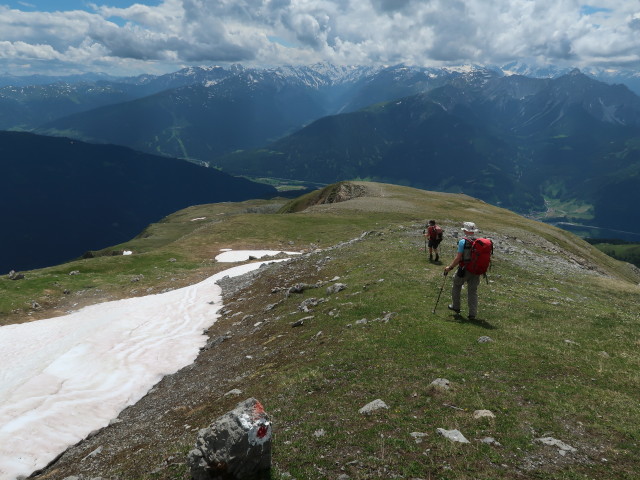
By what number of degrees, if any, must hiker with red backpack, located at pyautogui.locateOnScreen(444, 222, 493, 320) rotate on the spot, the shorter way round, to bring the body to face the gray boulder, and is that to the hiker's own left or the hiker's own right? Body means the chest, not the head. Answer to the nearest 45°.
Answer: approximately 135° to the hiker's own left

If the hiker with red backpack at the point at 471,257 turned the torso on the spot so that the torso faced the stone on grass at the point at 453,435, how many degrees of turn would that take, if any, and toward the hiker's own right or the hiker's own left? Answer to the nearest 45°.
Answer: approximately 135° to the hiker's own left

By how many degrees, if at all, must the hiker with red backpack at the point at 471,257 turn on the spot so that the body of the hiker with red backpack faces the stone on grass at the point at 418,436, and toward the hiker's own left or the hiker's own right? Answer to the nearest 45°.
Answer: approximately 135° to the hiker's own left

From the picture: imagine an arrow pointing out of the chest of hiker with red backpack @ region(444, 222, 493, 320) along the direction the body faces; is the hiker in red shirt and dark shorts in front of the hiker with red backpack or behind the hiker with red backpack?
in front

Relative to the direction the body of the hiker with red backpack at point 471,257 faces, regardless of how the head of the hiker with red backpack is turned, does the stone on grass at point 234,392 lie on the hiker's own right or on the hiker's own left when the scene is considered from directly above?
on the hiker's own left

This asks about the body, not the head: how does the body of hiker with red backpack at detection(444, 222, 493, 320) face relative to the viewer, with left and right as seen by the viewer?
facing away from the viewer and to the left of the viewer

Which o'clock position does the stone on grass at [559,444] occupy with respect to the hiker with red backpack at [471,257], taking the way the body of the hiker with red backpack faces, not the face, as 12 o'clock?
The stone on grass is roughly at 7 o'clock from the hiker with red backpack.

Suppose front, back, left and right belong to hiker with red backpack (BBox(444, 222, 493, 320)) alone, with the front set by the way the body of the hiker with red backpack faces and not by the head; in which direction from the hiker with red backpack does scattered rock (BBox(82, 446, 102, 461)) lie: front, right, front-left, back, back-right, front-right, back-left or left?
left
